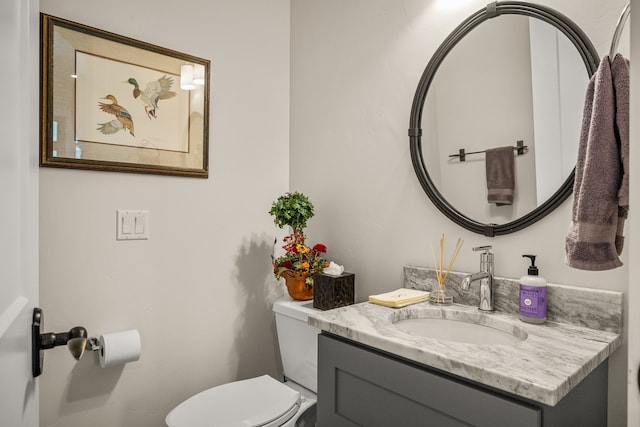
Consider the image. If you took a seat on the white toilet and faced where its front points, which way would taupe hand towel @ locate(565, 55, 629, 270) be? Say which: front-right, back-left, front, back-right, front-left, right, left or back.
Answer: left

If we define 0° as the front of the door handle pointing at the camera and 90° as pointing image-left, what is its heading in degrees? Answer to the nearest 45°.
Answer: approximately 270°

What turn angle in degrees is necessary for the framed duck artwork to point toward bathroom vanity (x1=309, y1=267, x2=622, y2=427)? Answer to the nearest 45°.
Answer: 0° — it already faces it

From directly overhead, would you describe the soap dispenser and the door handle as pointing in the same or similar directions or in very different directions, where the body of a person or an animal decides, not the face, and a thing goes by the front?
very different directions

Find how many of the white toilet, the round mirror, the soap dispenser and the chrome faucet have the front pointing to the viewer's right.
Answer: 0

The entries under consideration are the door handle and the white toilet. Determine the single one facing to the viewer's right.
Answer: the door handle

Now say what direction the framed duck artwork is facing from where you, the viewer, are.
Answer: facing the viewer and to the right of the viewer

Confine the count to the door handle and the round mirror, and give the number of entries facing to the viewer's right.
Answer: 1

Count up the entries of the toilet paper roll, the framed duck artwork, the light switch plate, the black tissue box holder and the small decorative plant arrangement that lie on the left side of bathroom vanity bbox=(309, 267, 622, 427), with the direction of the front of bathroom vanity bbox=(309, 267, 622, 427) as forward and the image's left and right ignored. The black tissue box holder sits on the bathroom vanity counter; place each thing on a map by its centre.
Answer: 0

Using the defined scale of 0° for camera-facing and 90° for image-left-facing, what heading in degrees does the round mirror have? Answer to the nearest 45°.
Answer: approximately 45°

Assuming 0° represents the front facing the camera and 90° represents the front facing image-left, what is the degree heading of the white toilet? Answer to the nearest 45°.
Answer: approximately 45°

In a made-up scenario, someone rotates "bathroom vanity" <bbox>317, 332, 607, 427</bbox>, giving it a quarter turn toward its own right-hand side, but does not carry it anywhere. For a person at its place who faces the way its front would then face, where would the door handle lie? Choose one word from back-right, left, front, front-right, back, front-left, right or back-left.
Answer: left

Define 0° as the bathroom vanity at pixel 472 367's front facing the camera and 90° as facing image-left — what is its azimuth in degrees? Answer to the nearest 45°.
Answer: approximately 45°

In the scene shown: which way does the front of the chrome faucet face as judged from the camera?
facing the viewer and to the left of the viewer

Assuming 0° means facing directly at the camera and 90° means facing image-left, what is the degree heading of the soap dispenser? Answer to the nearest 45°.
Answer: approximately 45°
